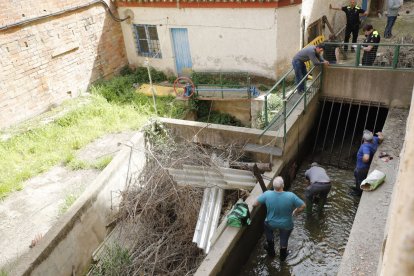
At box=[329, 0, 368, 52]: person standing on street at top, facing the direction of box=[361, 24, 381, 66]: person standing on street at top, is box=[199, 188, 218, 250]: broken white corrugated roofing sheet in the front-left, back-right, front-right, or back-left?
front-right

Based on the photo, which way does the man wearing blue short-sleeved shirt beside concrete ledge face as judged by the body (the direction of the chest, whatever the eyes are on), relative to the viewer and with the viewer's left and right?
facing away from the viewer and to the right of the viewer

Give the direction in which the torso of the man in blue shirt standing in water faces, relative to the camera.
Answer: away from the camera

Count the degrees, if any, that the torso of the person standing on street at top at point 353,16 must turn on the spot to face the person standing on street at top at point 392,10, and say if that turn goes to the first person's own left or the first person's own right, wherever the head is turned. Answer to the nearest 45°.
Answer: approximately 135° to the first person's own left

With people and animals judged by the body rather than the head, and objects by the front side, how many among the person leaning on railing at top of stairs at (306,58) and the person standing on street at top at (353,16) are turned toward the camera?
1

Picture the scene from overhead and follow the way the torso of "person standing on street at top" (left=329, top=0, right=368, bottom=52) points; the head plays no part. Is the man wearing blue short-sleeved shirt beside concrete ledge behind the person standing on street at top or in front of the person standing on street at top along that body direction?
in front

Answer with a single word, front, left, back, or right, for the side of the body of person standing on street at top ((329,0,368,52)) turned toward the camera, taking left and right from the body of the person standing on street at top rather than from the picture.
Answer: front

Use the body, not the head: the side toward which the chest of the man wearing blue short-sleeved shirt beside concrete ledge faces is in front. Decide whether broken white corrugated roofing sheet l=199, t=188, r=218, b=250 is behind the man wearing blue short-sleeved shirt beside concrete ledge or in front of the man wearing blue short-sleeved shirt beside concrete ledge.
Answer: behind

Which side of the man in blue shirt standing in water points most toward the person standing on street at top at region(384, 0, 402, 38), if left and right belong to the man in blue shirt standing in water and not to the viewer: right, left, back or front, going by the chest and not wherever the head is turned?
front

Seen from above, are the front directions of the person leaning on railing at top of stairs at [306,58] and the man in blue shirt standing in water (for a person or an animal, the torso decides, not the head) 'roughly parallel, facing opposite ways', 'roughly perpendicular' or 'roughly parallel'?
roughly perpendicular

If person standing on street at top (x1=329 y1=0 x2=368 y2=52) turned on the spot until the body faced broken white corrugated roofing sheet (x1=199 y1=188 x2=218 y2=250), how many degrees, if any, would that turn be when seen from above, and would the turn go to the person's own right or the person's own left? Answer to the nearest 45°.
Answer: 0° — they already face it

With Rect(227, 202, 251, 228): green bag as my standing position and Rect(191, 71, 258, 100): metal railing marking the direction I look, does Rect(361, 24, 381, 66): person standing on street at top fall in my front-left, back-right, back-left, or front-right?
front-right

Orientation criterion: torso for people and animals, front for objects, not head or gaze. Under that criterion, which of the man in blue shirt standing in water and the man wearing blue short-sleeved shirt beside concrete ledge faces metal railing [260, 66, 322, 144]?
the man in blue shirt standing in water

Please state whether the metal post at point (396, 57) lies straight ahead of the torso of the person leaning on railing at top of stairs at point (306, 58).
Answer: yes

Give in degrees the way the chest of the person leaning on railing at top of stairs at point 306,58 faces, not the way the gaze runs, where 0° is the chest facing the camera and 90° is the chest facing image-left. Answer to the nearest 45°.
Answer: approximately 270°
